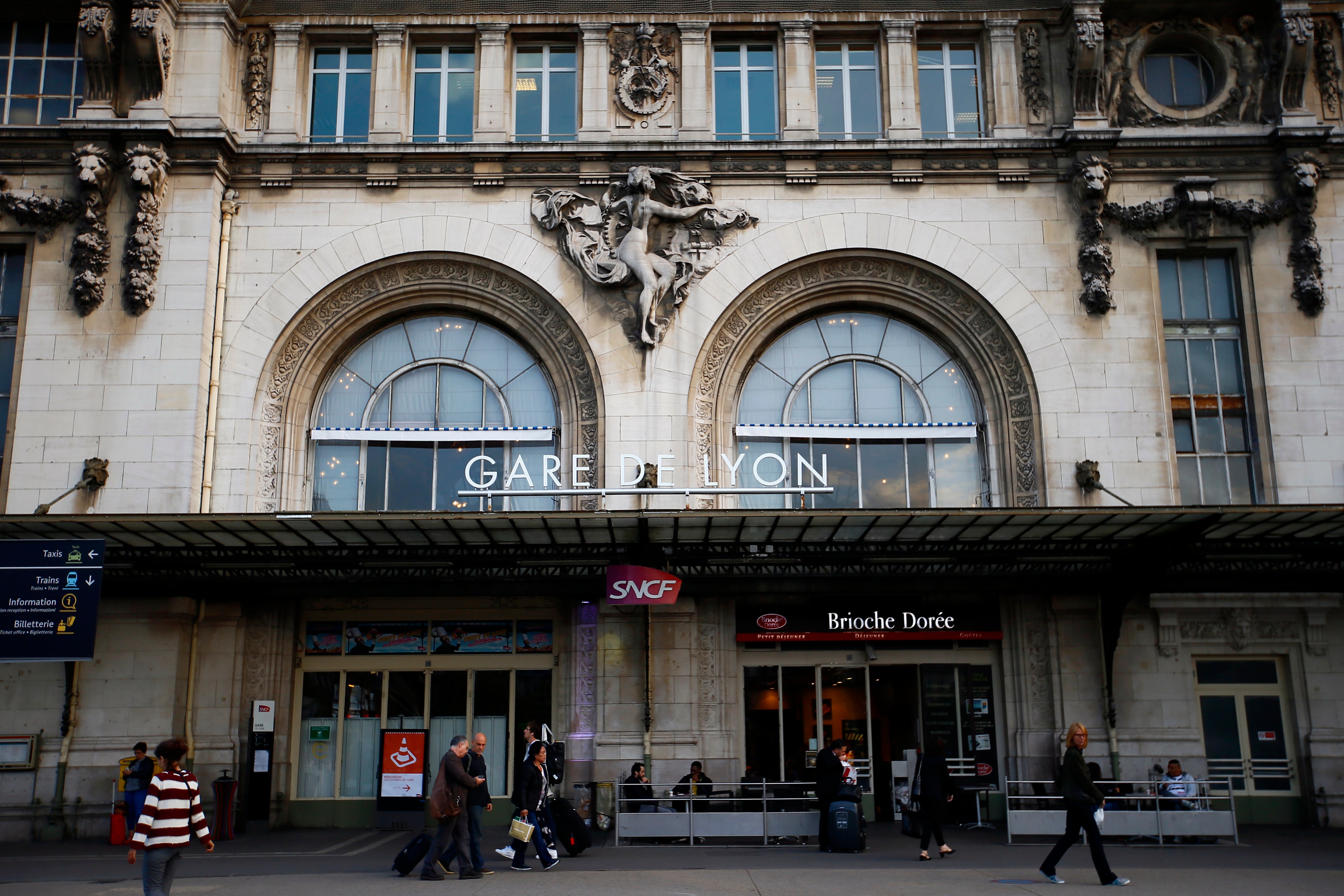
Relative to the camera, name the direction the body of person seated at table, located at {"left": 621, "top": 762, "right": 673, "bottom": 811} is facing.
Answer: to the viewer's right

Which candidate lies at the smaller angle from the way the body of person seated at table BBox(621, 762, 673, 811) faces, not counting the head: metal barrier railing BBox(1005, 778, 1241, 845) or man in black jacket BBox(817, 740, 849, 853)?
the metal barrier railing

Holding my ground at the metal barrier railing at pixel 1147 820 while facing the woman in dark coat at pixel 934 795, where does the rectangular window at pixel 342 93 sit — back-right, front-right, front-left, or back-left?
front-right

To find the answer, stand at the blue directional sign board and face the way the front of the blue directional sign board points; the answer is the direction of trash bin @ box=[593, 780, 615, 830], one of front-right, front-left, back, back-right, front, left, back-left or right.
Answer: left

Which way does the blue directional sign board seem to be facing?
toward the camera

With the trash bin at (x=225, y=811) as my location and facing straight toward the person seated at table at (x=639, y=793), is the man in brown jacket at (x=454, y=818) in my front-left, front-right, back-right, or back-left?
front-right

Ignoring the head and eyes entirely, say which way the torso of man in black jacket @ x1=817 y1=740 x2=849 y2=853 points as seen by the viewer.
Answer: to the viewer's right

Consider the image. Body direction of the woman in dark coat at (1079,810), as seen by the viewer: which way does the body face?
to the viewer's right

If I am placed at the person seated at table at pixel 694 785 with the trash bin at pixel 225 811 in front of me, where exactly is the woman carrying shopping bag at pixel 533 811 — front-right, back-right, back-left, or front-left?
front-left

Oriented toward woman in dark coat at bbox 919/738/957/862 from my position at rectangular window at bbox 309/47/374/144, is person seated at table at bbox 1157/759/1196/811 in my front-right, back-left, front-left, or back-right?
front-left

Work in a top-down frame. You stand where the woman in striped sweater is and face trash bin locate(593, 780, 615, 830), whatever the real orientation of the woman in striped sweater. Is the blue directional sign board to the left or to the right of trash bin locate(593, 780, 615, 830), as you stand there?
left

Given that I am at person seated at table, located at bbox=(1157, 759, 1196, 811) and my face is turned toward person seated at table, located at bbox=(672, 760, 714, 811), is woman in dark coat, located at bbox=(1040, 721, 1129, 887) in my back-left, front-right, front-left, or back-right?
front-left

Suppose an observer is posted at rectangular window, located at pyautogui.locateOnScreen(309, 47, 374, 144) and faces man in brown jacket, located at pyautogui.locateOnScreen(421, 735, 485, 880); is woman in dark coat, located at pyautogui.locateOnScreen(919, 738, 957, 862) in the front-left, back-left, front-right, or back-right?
front-left

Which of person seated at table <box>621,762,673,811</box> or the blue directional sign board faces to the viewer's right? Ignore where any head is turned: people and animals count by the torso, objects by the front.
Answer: the person seated at table
